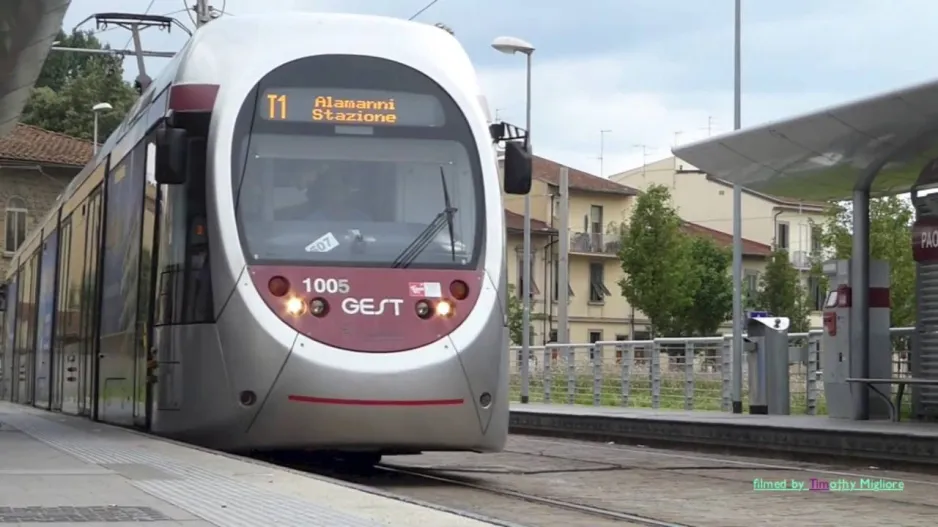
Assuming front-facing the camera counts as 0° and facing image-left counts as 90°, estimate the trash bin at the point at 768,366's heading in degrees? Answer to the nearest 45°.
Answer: approximately 45°

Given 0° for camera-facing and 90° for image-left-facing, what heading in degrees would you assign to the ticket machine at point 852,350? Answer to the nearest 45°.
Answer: approximately 45°

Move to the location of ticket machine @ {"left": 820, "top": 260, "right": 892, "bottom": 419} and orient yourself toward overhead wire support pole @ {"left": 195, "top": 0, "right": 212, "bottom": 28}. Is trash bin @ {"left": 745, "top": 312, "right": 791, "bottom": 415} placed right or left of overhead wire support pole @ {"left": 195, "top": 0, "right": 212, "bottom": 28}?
right
